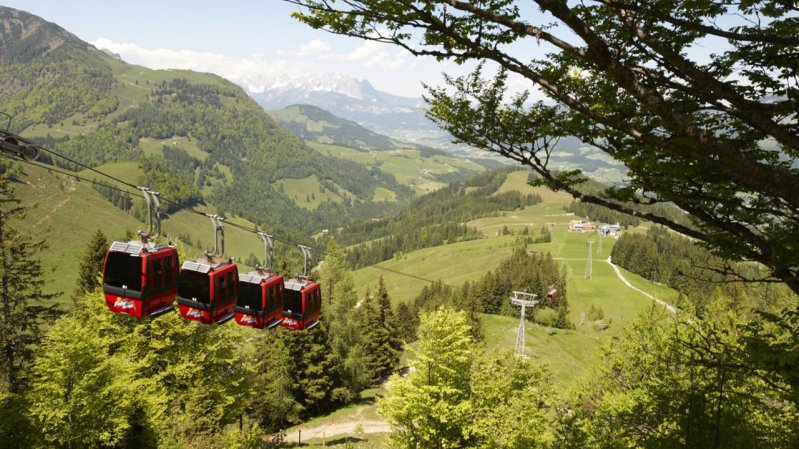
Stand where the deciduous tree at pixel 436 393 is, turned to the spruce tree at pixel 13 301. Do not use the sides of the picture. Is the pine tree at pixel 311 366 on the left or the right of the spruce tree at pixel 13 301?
right
